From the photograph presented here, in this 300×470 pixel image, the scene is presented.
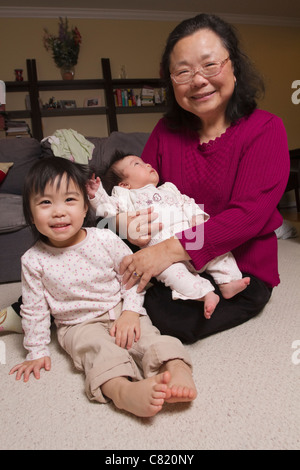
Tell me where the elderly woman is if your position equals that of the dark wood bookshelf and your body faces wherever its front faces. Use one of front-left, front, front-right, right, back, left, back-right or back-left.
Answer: front

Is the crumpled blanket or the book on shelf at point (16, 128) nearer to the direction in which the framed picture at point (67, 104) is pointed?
the crumpled blanket

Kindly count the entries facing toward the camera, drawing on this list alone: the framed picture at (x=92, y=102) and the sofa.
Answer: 2

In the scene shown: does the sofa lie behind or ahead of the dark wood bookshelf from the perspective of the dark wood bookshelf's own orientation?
ahead

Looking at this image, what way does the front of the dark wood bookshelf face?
toward the camera

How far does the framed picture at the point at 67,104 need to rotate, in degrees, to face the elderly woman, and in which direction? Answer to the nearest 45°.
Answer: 0° — it already faces them

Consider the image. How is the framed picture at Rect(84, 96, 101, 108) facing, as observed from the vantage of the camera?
facing the viewer

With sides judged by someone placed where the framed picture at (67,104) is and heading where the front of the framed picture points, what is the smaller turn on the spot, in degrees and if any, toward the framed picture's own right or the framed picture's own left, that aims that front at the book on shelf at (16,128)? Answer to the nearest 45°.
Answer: approximately 45° to the framed picture's own right

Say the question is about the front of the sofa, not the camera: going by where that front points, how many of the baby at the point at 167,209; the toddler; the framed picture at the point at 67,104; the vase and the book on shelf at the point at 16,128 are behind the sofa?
3
